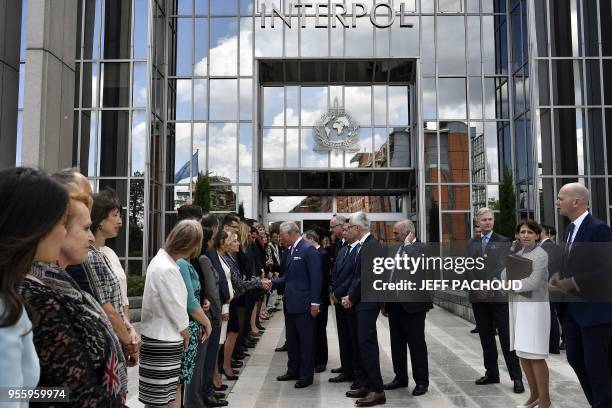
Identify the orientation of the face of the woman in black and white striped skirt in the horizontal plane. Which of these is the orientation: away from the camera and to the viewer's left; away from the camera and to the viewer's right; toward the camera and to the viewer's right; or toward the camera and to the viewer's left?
away from the camera and to the viewer's right

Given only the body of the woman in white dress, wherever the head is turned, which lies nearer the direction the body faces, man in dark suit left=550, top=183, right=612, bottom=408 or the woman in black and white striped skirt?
the woman in black and white striped skirt

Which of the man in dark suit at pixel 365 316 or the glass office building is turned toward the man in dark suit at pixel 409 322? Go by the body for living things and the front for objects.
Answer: the glass office building

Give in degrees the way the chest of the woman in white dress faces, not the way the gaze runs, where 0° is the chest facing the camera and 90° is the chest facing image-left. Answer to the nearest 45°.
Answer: approximately 45°

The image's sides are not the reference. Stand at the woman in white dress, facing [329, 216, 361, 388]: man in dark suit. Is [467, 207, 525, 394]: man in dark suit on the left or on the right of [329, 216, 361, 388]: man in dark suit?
right

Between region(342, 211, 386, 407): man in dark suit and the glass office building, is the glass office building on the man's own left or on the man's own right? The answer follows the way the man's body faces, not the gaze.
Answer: on the man's own right

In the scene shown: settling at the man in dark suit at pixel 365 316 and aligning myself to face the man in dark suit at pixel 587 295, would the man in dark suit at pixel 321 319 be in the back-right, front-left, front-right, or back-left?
back-left

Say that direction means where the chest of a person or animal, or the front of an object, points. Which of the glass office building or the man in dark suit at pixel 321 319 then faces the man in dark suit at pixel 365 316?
the glass office building

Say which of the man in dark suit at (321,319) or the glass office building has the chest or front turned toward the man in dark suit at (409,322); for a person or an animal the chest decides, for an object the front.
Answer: the glass office building

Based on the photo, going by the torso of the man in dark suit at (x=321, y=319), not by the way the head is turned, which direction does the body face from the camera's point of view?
to the viewer's left

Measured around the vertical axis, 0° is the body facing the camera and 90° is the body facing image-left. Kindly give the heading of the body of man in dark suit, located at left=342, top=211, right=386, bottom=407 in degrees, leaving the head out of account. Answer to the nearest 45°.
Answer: approximately 90°

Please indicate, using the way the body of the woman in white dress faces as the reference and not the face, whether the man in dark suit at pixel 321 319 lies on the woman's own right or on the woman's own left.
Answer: on the woman's own right

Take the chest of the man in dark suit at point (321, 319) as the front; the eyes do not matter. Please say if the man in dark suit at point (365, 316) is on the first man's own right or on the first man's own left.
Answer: on the first man's own left

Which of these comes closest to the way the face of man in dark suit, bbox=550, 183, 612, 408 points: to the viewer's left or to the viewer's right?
to the viewer's left

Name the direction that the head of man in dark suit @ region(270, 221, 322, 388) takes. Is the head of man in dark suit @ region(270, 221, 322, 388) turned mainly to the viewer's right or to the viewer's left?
to the viewer's left
